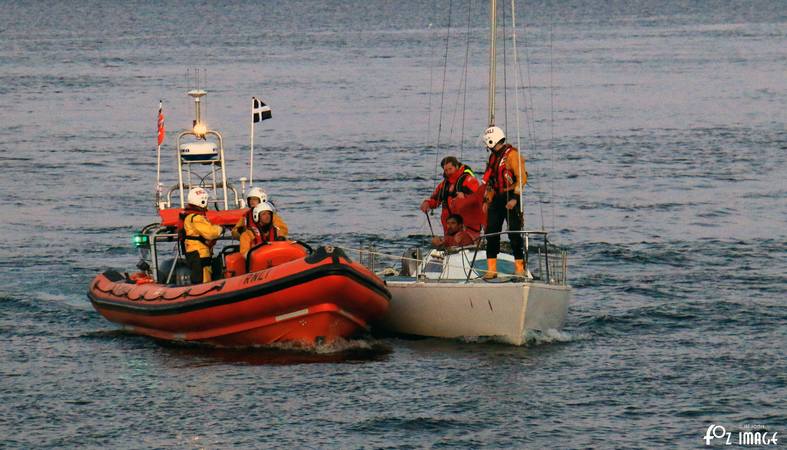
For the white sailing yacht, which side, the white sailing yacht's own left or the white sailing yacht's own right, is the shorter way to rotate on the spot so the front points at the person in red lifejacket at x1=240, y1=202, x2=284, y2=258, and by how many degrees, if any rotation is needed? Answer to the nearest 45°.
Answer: approximately 135° to the white sailing yacht's own right

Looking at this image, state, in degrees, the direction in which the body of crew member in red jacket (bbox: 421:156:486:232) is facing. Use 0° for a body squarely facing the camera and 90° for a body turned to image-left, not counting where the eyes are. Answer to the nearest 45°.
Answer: approximately 45°

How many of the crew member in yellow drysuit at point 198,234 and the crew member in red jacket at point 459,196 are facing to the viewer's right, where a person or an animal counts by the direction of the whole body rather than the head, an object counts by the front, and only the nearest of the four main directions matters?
1

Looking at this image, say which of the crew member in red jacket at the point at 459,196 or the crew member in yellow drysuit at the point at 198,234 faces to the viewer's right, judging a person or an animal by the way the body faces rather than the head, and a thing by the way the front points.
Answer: the crew member in yellow drysuit

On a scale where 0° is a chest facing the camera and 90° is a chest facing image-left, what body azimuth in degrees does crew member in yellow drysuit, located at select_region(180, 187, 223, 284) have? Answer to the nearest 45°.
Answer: approximately 270°

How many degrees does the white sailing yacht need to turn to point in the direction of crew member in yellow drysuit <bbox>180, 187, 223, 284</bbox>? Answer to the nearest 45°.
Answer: approximately 135° to its right

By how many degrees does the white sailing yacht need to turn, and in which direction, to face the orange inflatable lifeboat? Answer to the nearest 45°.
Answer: approximately 135° to its right

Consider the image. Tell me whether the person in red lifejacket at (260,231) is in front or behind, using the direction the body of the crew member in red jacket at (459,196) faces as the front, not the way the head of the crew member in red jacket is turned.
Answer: in front

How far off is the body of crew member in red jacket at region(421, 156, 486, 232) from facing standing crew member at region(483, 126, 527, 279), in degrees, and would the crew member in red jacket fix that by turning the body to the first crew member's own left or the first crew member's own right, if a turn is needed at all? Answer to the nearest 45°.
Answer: approximately 90° to the first crew member's own left

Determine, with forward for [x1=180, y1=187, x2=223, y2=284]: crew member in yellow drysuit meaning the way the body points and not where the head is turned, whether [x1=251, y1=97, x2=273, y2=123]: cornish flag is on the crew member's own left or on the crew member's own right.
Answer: on the crew member's own left
